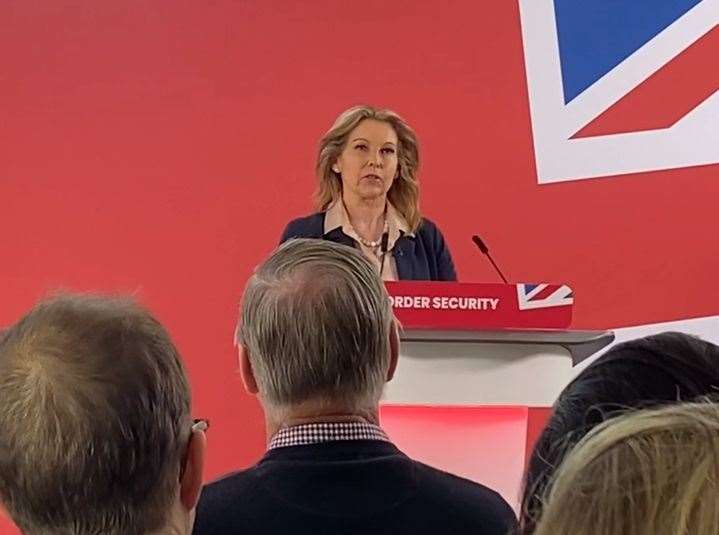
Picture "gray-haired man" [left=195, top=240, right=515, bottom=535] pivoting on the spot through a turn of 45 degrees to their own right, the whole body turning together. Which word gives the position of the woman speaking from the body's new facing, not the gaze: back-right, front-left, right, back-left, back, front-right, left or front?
front-left

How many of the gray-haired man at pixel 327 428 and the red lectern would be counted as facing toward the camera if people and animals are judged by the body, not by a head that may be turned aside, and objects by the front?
1

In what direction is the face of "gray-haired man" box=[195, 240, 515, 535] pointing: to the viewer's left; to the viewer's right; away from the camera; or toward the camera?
away from the camera

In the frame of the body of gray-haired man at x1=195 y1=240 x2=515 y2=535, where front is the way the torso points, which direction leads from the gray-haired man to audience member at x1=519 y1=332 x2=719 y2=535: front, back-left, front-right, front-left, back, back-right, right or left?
back-right

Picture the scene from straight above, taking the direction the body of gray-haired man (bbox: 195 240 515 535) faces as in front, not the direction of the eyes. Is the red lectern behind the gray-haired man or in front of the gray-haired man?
in front

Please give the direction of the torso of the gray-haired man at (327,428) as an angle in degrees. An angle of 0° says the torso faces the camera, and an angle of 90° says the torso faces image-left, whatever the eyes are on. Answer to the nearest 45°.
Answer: approximately 180°

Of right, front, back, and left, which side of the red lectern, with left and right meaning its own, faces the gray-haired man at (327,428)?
front

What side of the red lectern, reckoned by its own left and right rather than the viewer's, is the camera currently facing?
front

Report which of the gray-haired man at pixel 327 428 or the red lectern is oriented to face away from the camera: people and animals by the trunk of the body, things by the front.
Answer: the gray-haired man

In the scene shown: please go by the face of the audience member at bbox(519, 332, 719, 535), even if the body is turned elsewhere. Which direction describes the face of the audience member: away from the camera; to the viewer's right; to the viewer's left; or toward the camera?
away from the camera

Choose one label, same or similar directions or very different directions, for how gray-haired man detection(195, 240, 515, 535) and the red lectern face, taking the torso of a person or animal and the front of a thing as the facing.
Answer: very different directions

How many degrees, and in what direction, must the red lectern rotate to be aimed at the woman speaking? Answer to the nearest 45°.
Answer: approximately 180°

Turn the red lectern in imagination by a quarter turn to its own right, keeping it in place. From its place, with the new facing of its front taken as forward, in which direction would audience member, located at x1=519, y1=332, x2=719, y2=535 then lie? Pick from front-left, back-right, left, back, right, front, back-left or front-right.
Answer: left
